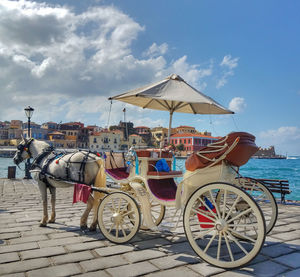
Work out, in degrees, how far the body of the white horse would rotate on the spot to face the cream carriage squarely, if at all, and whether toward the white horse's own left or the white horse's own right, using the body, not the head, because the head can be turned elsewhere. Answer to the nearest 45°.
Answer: approximately 135° to the white horse's own left

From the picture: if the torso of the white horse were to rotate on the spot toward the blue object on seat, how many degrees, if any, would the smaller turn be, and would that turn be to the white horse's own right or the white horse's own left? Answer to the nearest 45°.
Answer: approximately 135° to the white horse's own left

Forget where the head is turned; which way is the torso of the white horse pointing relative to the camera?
to the viewer's left

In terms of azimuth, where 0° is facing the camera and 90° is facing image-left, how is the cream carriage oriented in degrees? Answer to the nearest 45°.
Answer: approximately 135°
